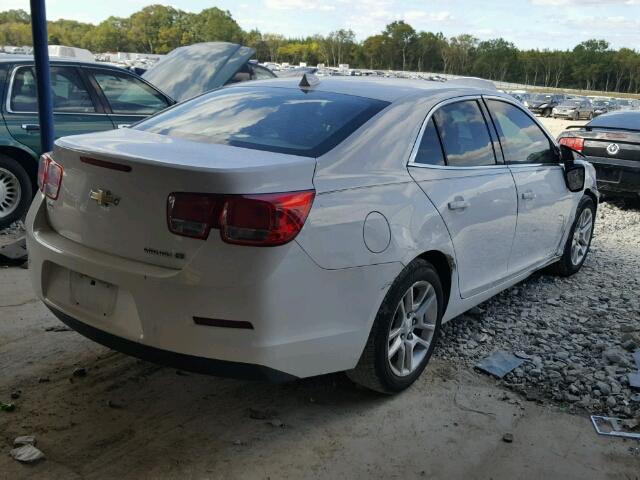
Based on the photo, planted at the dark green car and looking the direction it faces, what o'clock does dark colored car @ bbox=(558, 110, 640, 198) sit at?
The dark colored car is roughly at 12 o'clock from the dark green car.

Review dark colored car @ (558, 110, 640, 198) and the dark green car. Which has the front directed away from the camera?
the dark colored car

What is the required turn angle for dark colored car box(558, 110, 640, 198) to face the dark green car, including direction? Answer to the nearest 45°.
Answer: approximately 135° to its left

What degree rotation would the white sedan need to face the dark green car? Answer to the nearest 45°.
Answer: approximately 90° to its left

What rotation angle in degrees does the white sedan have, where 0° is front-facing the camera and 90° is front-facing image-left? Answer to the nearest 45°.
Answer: approximately 225°

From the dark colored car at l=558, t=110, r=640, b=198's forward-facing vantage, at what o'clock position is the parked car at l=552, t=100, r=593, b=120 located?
The parked car is roughly at 12 o'clock from the dark colored car.

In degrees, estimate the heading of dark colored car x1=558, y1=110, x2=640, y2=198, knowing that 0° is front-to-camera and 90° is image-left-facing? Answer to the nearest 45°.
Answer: approximately 180°

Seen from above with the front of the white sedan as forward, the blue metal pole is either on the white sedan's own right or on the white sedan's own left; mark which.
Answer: on the white sedan's own left

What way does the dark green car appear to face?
to the viewer's right

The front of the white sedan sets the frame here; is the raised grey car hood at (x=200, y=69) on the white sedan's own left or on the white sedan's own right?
on the white sedan's own left

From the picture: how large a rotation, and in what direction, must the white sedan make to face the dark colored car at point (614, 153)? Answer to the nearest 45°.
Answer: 0° — it already faces it

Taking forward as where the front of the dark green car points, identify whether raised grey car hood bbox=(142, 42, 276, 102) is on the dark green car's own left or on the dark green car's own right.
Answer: on the dark green car's own left
